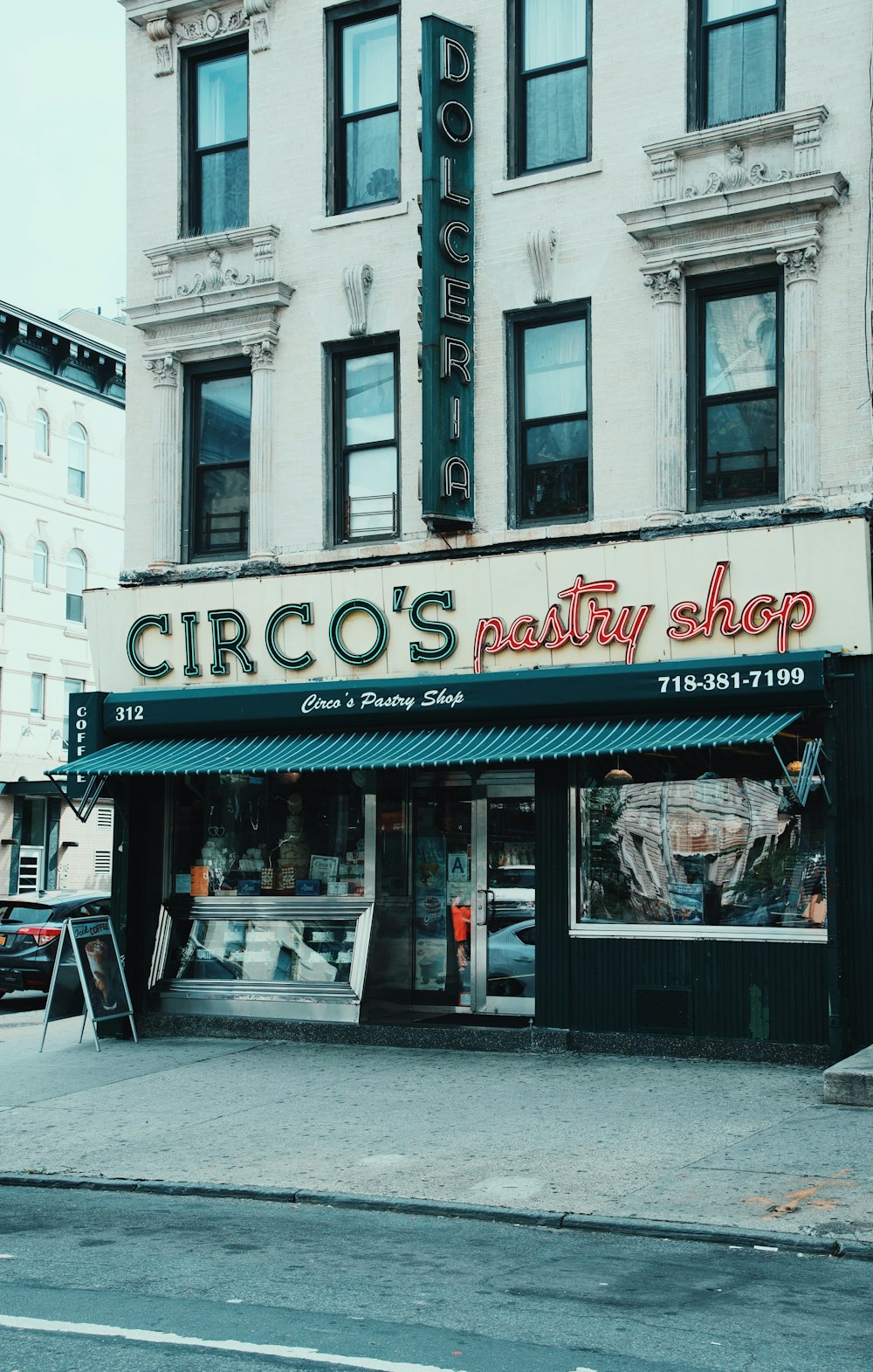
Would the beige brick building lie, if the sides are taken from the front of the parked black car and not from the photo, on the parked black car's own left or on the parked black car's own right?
on the parked black car's own right

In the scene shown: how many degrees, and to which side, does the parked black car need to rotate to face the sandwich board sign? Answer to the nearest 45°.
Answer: approximately 135° to its right

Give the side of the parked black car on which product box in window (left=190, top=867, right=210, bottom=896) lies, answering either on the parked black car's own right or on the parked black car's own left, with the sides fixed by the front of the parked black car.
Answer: on the parked black car's own right

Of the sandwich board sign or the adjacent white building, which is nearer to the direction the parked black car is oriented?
the adjacent white building
